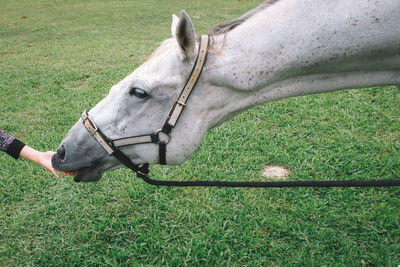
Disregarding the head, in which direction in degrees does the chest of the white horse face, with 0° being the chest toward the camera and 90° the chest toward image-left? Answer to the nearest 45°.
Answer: approximately 90°
